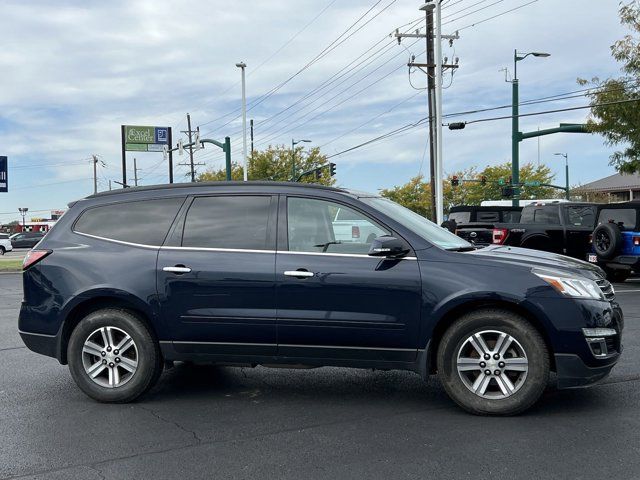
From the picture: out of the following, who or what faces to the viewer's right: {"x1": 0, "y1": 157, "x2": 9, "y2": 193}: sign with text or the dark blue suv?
the dark blue suv

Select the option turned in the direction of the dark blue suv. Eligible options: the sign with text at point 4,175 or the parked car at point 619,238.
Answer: the sign with text

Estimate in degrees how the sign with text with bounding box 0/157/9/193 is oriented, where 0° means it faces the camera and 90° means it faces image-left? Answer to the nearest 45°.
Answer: approximately 0°

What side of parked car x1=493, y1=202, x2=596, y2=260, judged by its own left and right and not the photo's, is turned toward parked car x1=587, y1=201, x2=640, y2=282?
right

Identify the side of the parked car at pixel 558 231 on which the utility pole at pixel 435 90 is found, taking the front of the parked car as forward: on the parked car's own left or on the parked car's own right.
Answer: on the parked car's own left

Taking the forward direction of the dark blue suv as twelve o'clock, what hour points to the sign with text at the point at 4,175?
The sign with text is roughly at 8 o'clock from the dark blue suv.

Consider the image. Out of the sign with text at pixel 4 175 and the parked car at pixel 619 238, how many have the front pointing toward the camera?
1

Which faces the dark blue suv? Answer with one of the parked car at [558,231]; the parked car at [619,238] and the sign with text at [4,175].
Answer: the sign with text

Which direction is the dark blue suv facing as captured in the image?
to the viewer's right

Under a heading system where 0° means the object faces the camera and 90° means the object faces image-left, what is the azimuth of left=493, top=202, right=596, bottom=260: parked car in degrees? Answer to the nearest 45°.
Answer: approximately 225°

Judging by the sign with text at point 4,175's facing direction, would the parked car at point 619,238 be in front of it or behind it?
in front
